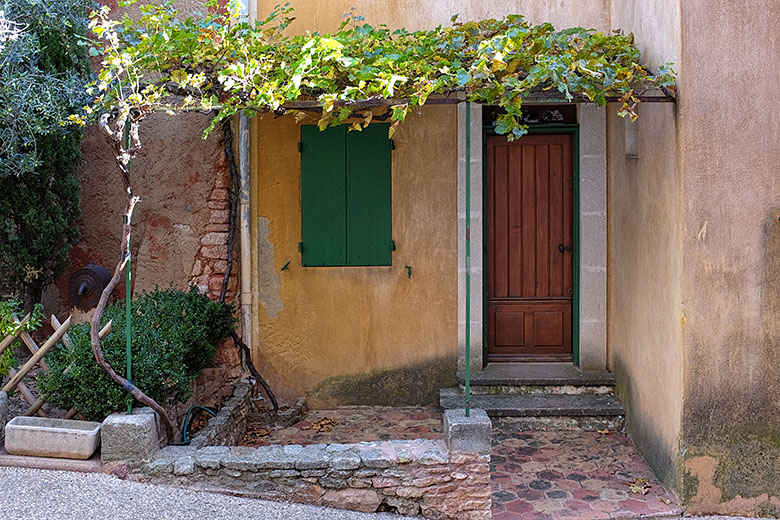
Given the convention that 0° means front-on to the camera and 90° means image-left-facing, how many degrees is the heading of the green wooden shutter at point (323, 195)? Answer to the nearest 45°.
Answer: approximately 0°

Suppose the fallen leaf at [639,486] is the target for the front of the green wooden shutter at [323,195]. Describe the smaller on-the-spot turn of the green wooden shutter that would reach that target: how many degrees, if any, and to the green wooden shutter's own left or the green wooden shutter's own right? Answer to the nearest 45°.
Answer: approximately 45° to the green wooden shutter's own left

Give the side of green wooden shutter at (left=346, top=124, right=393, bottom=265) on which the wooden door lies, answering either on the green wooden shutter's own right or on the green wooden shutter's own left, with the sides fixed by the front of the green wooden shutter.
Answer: on the green wooden shutter's own left

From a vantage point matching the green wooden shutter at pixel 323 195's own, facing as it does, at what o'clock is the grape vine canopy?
The grape vine canopy is roughly at 12 o'clock from the green wooden shutter.

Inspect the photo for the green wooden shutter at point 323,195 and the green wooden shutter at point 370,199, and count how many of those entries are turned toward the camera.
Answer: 2

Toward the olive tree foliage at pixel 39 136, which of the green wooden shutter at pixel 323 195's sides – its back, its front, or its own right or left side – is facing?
right

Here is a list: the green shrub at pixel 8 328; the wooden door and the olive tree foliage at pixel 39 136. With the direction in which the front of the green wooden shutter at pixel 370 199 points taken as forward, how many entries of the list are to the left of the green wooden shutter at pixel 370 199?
1

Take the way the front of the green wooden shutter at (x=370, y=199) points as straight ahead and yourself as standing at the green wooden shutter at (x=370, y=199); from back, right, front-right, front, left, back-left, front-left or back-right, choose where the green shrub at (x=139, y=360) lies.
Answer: front-right
